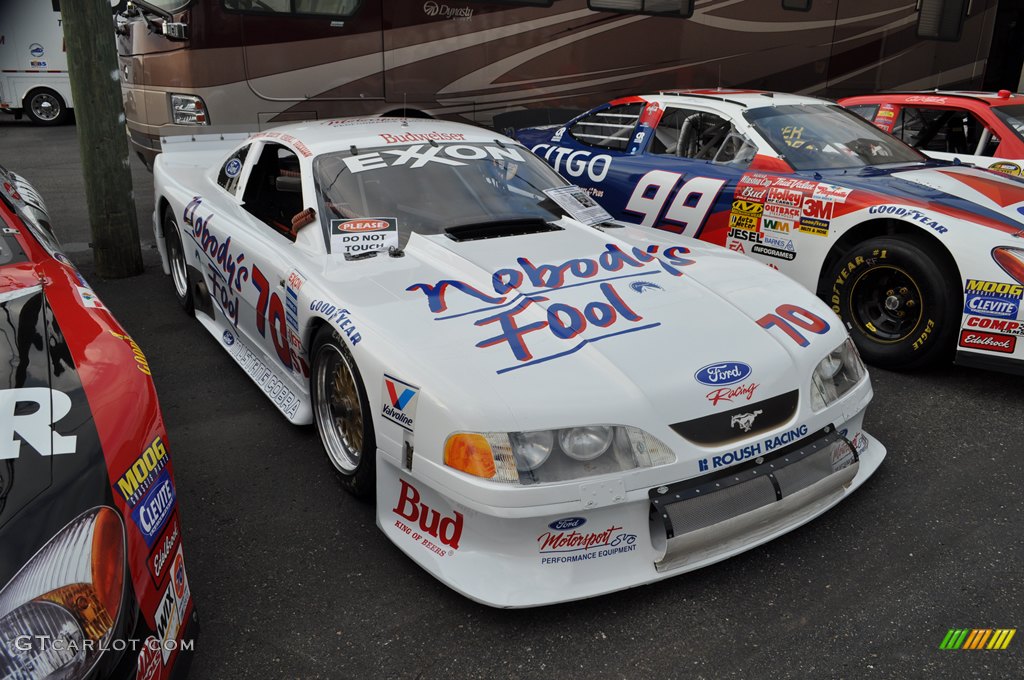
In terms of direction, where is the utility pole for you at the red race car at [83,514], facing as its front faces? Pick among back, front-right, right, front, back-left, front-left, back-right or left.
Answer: back

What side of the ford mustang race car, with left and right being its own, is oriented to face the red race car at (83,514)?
right

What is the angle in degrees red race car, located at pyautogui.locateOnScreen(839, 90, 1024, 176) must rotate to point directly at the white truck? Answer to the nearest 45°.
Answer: approximately 135° to its right

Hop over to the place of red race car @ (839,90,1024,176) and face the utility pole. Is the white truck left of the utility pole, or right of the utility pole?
right

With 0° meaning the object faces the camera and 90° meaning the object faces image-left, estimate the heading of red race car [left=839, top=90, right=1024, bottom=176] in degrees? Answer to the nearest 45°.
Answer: approximately 315°

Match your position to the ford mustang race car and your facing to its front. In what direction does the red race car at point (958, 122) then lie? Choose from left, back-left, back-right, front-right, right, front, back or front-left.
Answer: left

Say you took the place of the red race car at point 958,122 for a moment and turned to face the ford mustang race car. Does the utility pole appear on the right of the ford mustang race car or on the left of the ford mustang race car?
right
